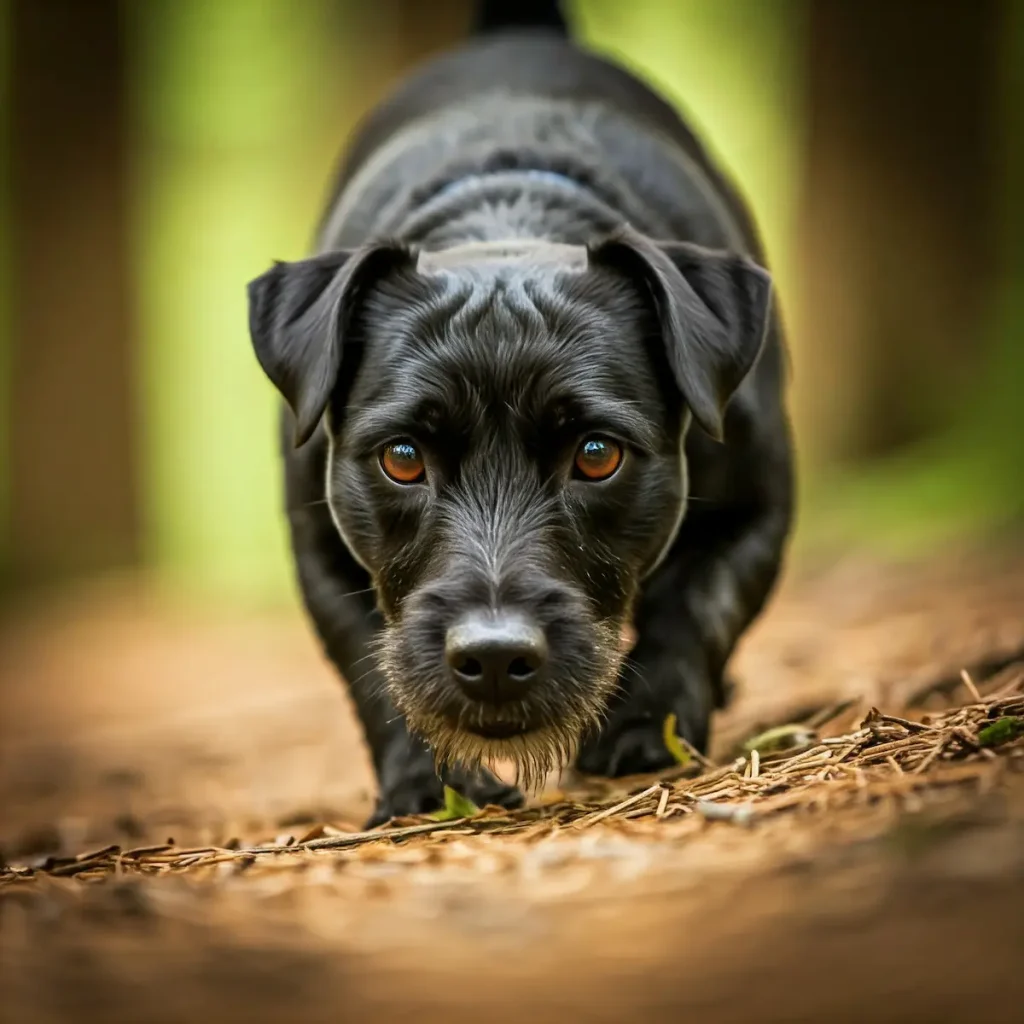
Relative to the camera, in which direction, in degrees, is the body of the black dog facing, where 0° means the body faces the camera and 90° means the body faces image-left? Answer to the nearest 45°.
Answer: approximately 0°
